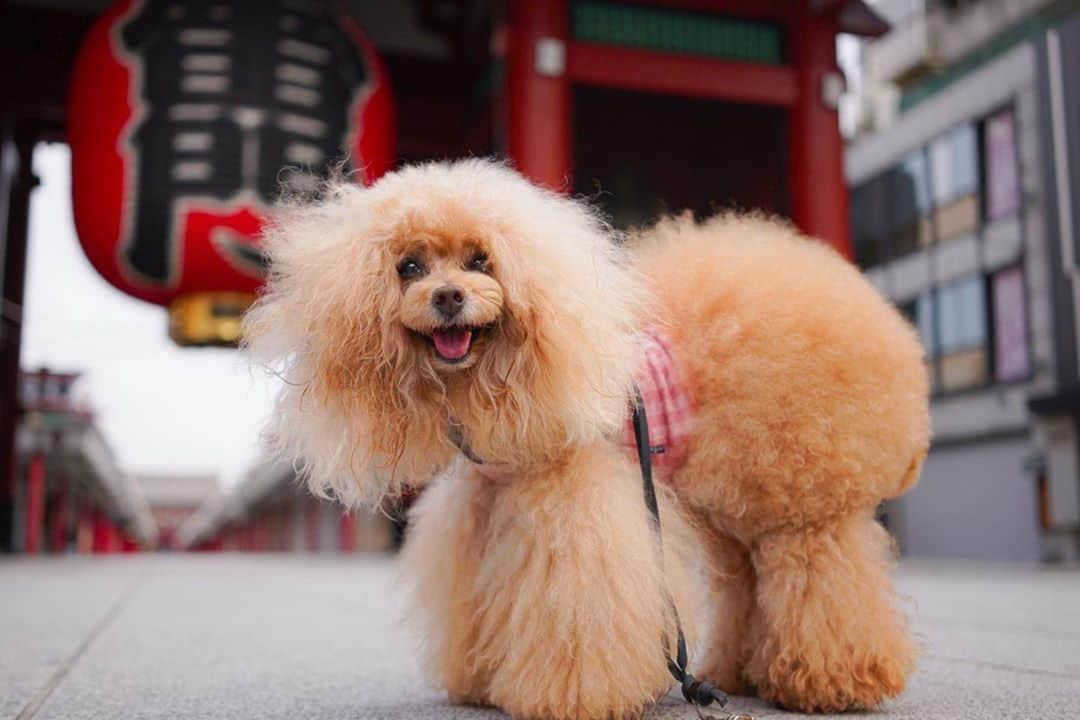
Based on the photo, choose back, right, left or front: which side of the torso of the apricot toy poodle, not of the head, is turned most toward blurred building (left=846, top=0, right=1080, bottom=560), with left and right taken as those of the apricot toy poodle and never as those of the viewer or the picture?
back

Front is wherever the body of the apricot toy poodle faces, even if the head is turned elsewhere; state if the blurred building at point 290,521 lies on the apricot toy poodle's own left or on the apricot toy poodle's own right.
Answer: on the apricot toy poodle's own right

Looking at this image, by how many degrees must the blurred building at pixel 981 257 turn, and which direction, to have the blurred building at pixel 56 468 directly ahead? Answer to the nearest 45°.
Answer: approximately 45° to its right

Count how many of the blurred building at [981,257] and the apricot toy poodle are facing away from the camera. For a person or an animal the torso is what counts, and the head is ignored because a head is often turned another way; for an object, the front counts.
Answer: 0

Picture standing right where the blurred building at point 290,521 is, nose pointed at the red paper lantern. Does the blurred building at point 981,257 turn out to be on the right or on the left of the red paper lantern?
left

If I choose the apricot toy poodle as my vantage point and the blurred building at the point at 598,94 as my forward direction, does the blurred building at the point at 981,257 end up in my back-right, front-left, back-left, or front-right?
front-right

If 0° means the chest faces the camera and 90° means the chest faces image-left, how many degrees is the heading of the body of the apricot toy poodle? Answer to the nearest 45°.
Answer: approximately 45°

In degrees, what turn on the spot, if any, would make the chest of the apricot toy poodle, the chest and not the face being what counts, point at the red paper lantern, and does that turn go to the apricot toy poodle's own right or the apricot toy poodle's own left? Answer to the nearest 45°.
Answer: approximately 90° to the apricot toy poodle's own right

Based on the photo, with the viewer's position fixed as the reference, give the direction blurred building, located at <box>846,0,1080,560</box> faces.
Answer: facing the viewer and to the left of the viewer

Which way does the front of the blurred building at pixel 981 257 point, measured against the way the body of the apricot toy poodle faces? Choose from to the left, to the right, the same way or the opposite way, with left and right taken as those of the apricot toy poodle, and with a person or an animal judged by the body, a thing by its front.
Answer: the same way

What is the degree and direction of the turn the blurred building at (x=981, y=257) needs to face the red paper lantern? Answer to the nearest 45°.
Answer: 0° — it already faces it

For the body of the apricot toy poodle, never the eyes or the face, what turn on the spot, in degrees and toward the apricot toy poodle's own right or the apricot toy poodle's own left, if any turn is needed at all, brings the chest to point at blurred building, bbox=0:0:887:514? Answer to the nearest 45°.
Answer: approximately 135° to the apricot toy poodle's own right
